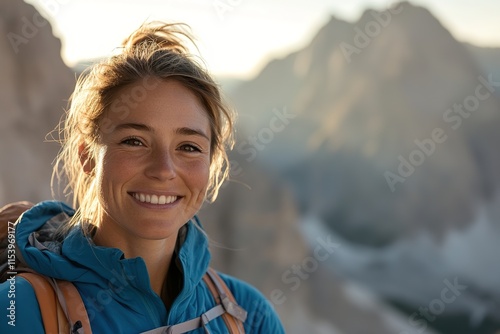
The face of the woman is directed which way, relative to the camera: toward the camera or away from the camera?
toward the camera

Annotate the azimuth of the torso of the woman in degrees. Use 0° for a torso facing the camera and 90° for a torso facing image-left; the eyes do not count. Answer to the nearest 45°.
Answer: approximately 315°
